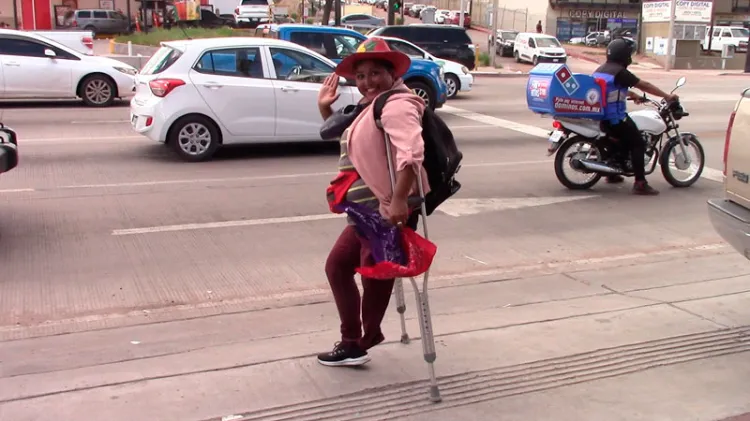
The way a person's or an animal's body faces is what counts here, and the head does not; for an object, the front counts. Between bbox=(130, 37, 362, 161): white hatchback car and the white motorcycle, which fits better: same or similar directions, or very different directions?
same or similar directions

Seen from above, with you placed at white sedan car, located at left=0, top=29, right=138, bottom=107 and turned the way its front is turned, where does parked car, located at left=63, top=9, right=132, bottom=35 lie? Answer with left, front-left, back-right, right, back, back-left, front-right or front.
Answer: left

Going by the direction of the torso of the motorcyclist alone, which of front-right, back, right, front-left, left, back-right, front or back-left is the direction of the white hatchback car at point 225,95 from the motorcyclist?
back

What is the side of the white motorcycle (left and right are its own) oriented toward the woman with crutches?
right

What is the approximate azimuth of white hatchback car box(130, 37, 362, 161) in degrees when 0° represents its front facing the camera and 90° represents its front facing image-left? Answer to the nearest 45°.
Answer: approximately 270°

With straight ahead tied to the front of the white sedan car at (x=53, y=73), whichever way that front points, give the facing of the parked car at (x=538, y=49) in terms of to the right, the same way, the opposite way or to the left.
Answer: to the right

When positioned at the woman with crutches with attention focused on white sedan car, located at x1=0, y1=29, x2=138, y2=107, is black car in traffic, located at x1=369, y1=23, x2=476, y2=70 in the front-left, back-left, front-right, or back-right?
front-right

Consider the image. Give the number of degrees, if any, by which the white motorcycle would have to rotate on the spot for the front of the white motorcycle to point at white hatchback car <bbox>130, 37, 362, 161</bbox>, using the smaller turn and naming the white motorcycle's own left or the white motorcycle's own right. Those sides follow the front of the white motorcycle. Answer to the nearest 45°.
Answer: approximately 180°

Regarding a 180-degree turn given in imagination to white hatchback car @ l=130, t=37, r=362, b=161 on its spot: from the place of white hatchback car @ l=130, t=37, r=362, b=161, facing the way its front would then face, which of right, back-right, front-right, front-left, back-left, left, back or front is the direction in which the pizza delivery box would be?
back-left

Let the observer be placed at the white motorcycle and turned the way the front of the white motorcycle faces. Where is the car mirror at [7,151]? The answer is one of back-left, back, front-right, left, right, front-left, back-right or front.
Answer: back-right

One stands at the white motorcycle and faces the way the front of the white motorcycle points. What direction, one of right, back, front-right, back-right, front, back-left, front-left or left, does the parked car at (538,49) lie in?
left

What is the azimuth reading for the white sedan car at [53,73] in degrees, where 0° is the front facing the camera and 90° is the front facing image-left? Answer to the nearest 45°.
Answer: approximately 270°

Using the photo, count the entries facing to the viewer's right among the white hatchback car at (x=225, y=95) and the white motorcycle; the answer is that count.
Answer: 2

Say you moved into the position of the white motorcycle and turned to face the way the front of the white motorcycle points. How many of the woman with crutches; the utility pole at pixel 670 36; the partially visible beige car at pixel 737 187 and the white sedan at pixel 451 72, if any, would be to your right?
2

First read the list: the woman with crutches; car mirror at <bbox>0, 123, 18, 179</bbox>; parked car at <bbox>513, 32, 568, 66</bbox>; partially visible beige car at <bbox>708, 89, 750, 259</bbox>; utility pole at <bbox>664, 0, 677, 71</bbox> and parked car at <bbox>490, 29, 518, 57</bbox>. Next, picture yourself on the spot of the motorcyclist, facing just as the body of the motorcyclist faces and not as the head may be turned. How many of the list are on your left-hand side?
3

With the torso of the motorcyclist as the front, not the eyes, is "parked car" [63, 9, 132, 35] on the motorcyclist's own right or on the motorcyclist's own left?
on the motorcyclist's own left

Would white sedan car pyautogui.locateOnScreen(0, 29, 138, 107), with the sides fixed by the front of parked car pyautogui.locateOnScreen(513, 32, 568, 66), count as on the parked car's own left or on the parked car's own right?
on the parked car's own right

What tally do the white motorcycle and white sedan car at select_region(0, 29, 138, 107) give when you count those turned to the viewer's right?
2

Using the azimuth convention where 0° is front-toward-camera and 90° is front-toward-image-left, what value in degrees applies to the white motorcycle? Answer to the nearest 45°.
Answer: approximately 270°

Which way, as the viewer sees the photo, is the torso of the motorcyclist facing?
to the viewer's right

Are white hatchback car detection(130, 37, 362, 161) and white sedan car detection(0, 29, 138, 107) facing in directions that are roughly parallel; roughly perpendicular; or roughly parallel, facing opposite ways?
roughly parallel

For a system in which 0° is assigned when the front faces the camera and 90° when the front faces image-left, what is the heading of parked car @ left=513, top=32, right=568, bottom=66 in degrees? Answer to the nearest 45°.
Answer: approximately 315°

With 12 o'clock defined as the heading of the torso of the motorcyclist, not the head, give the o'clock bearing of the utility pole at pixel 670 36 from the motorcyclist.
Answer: The utility pole is roughly at 9 o'clock from the motorcyclist.
